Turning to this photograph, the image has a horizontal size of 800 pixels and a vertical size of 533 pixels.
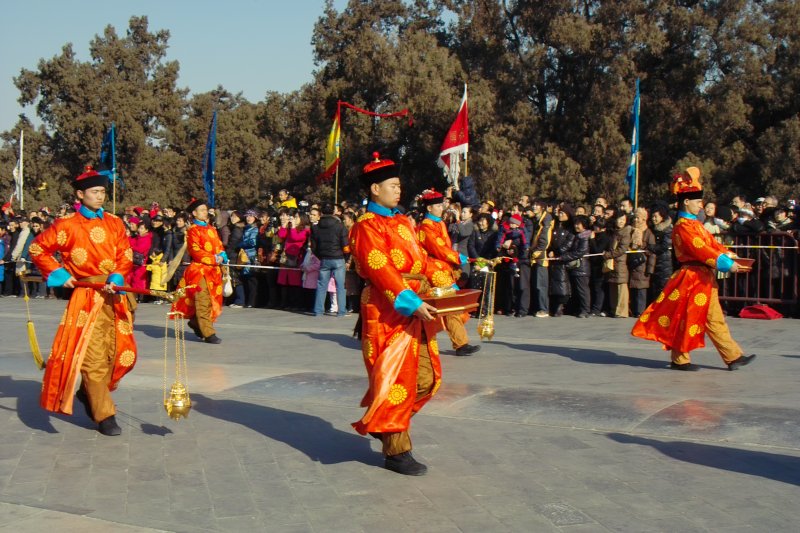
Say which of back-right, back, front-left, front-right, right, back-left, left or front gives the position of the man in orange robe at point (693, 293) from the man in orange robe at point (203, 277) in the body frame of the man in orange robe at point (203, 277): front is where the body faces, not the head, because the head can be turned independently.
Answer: front

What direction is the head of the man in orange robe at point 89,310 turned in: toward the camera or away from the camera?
toward the camera

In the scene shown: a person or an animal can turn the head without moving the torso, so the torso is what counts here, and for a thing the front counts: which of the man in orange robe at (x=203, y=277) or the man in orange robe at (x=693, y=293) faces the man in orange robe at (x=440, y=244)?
the man in orange robe at (x=203, y=277)

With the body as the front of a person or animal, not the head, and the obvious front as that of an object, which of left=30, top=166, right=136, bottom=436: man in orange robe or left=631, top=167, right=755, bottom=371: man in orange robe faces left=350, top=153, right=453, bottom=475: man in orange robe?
left=30, top=166, right=136, bottom=436: man in orange robe

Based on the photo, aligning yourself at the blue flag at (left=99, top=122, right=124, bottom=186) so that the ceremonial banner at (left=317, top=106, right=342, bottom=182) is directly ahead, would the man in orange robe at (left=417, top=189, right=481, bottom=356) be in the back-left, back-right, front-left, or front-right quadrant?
front-right

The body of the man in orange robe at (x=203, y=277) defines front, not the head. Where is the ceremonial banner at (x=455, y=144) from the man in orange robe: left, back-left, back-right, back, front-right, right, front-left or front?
left

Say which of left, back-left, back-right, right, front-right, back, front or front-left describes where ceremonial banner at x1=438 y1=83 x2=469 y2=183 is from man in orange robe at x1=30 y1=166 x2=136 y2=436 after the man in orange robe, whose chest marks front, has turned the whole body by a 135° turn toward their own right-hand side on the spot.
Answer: back-right

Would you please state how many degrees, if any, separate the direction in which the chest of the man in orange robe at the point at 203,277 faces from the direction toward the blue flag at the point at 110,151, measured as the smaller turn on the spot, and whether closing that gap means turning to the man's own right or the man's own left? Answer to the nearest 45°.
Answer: approximately 135° to the man's own left

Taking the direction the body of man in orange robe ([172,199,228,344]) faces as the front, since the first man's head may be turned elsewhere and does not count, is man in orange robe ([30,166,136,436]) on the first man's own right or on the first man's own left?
on the first man's own right

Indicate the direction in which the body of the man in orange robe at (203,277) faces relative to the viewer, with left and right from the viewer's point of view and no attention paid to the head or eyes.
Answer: facing the viewer and to the right of the viewer

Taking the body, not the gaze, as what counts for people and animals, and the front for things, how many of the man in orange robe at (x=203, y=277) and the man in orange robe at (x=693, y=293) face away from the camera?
0

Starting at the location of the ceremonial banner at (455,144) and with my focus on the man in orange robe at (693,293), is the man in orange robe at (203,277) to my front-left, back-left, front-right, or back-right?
front-right

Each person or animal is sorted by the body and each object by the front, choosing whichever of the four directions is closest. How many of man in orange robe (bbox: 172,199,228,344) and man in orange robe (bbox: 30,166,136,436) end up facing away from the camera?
0

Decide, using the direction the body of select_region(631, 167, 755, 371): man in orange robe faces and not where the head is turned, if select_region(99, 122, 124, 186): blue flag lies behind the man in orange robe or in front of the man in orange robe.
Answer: behind
